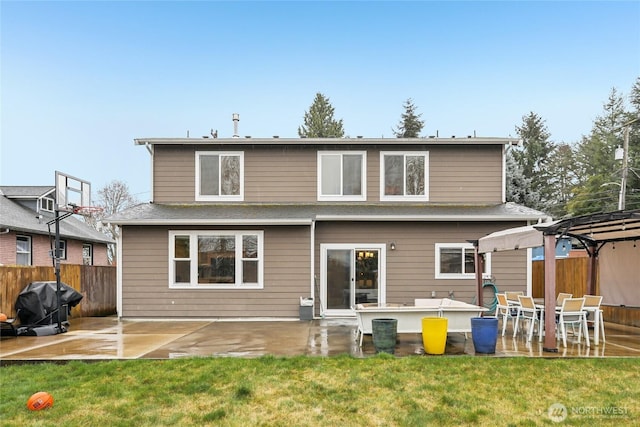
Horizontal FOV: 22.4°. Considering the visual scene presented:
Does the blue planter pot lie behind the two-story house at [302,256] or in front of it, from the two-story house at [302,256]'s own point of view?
behind

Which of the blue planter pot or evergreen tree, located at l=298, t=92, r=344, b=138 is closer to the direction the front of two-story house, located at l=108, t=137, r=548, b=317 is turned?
the evergreen tree

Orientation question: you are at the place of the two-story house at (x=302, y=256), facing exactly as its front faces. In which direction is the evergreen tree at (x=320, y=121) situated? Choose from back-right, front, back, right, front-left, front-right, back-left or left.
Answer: front

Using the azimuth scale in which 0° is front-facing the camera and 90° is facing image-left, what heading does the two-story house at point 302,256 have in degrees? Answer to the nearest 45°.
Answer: approximately 180°

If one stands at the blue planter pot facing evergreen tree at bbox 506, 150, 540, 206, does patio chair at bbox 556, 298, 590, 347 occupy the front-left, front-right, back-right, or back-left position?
front-right

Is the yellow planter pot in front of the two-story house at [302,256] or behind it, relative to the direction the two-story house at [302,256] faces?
behind

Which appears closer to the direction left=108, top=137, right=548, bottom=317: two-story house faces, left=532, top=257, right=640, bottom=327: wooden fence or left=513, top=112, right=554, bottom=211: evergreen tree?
the evergreen tree
